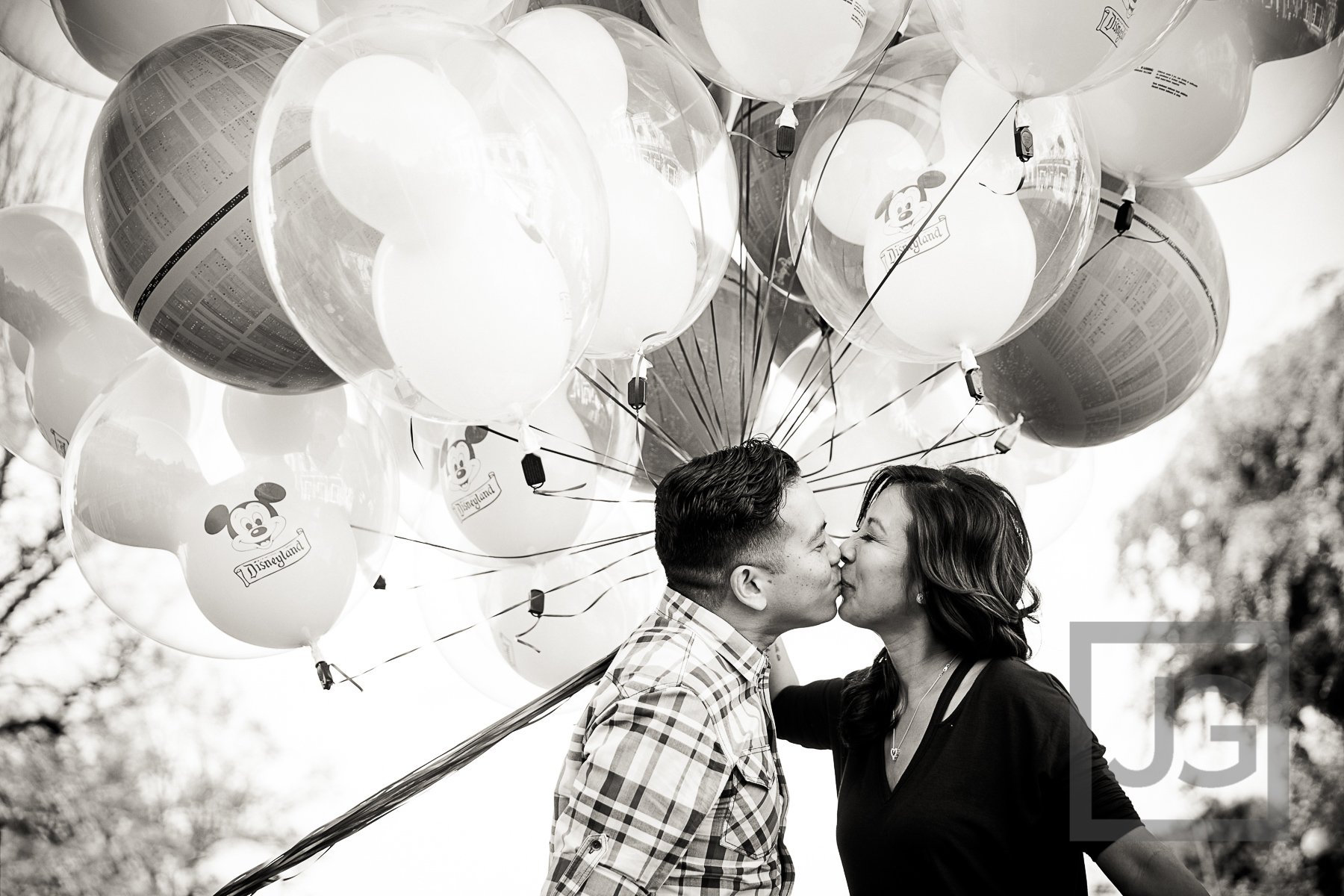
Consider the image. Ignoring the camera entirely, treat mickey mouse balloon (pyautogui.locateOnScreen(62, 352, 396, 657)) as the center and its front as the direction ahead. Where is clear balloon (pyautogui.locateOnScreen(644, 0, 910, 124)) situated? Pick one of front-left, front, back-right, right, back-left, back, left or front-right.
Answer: front-left

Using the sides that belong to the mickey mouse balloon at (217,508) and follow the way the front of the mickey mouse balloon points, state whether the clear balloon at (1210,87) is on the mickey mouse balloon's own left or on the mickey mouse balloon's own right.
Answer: on the mickey mouse balloon's own left

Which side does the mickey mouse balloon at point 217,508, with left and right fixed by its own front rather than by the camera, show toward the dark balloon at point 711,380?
left

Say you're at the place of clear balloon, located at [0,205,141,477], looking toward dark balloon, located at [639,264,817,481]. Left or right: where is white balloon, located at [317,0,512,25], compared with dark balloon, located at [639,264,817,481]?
right

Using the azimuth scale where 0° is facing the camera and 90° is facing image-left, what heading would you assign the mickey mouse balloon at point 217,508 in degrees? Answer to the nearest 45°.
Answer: approximately 0°

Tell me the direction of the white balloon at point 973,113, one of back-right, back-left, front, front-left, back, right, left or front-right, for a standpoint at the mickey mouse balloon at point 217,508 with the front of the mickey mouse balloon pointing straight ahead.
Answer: front-left

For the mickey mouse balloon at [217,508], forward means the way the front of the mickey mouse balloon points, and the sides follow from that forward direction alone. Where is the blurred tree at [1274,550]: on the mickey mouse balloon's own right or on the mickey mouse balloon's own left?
on the mickey mouse balloon's own left
